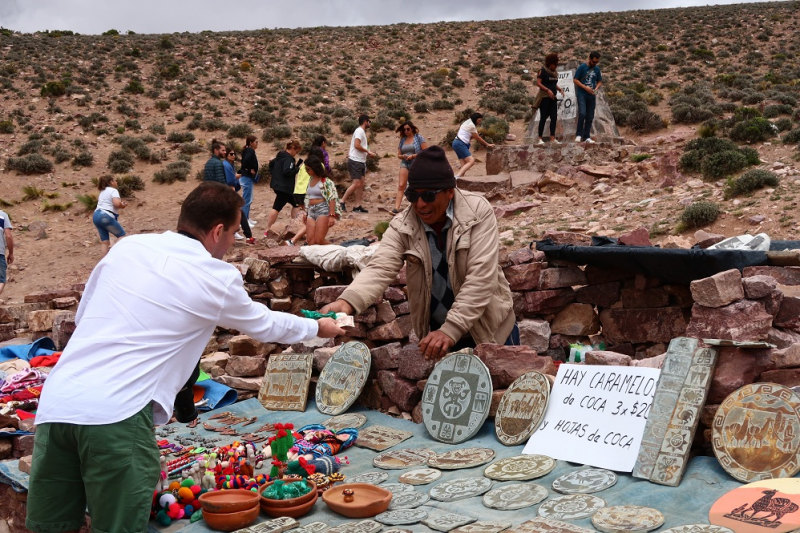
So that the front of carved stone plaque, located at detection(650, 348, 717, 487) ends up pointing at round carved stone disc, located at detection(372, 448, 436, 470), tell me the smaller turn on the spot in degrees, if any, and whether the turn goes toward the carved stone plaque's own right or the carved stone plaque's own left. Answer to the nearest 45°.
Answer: approximately 90° to the carved stone plaque's own right

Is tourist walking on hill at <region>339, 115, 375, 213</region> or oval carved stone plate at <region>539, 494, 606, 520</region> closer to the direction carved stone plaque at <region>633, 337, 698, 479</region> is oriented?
the oval carved stone plate

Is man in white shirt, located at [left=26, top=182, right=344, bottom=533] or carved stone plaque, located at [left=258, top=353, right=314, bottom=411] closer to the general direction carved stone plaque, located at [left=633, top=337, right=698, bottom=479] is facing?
the man in white shirt

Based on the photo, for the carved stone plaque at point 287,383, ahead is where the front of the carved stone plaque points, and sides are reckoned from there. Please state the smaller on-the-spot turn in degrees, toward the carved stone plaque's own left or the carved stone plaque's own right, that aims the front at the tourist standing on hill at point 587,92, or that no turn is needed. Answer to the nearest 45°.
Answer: approximately 135° to the carved stone plaque's own left

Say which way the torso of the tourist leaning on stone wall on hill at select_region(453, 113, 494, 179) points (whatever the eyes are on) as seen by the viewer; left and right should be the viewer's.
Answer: facing to the right of the viewer

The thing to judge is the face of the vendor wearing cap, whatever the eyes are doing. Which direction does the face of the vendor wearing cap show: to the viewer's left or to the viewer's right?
to the viewer's left

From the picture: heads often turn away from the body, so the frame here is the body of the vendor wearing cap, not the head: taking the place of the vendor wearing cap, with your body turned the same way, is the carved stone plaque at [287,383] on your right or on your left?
on your right

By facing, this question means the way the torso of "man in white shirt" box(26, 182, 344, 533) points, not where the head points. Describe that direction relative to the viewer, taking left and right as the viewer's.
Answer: facing away from the viewer and to the right of the viewer
